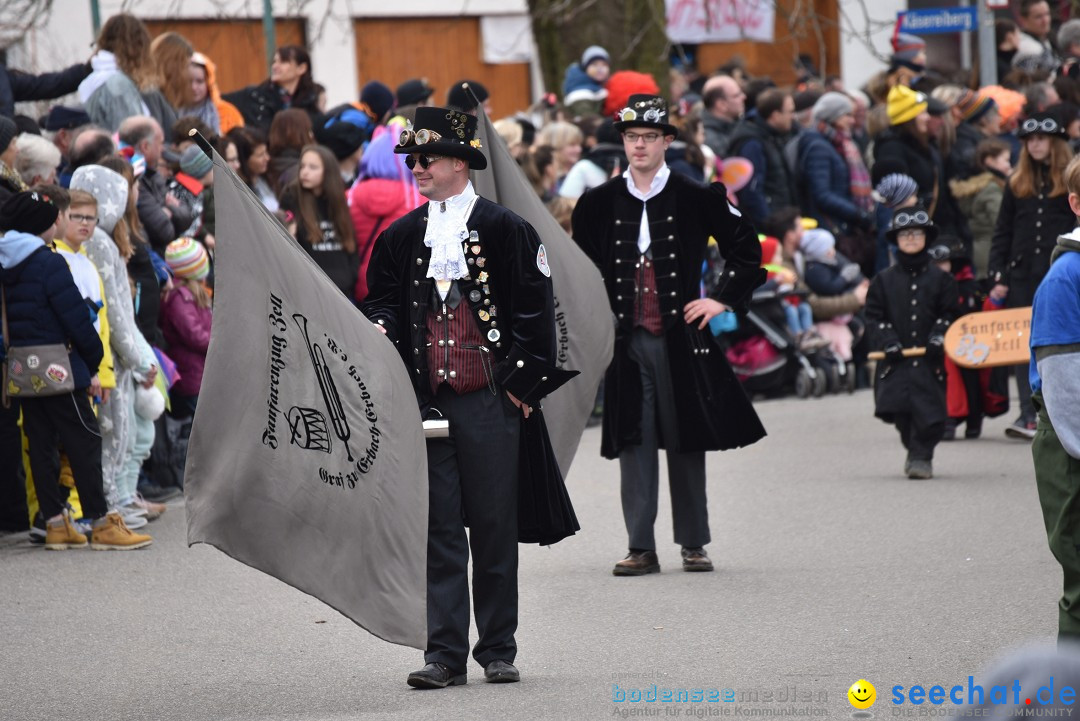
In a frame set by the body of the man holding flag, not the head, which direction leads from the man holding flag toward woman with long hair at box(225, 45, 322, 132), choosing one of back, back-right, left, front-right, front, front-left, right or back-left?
back-right

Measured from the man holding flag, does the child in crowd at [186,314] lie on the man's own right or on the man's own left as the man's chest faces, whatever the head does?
on the man's own right

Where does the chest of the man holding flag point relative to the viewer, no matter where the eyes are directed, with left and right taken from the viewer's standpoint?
facing the viewer and to the left of the viewer

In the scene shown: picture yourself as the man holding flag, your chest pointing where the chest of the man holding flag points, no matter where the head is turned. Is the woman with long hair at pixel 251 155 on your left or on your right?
on your right

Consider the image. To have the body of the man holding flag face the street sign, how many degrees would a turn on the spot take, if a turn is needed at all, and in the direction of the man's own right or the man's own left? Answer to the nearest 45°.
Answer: approximately 180°

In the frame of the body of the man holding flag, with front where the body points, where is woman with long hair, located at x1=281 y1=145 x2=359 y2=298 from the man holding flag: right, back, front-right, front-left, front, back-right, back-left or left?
back-right
